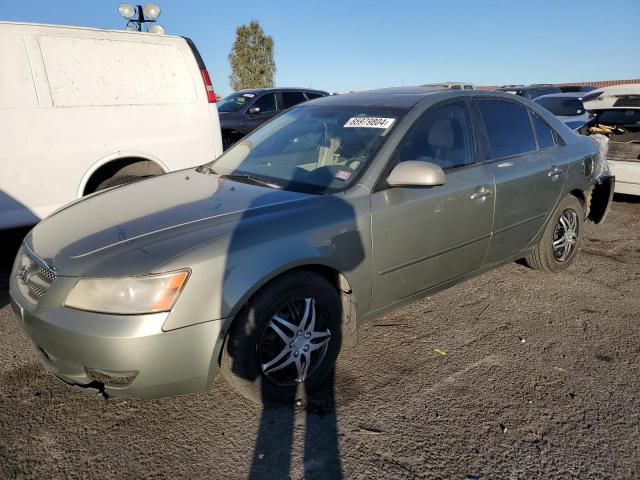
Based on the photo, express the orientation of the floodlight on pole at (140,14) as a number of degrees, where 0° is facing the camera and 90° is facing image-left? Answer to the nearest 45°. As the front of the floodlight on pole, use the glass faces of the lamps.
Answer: approximately 0°

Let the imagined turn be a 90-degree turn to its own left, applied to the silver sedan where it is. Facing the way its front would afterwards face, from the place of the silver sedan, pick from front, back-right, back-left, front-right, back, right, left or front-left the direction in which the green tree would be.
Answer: back-left

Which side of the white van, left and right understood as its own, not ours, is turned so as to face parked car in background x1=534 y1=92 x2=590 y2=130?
back

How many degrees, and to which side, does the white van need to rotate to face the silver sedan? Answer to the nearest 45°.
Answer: approximately 90° to its left

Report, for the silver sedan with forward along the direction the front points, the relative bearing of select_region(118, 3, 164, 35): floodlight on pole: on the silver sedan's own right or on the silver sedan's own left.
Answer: on the silver sedan's own right

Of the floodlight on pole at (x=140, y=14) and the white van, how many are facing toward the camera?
1

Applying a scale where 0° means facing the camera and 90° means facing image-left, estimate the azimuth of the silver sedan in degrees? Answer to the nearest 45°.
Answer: approximately 45°

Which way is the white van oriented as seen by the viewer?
to the viewer's left

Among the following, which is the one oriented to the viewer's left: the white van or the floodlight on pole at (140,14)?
the white van
